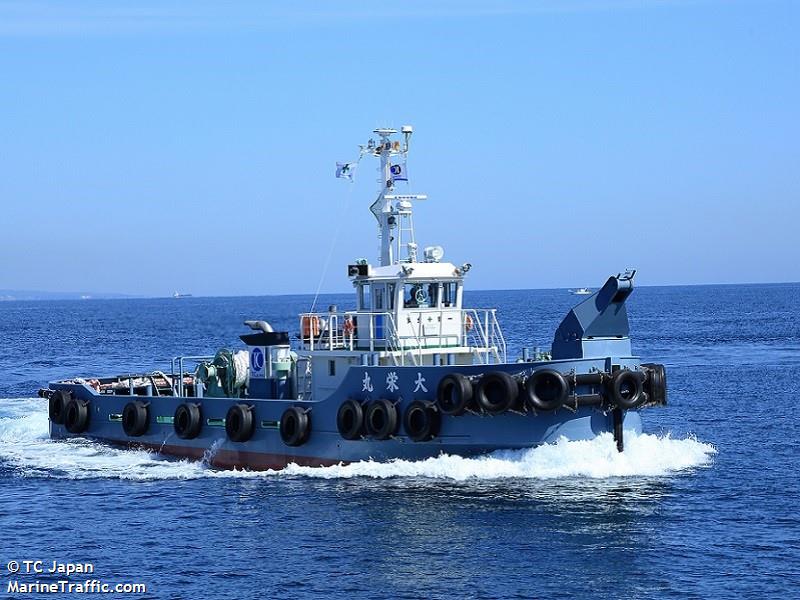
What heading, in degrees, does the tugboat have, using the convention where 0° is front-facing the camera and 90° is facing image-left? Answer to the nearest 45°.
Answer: approximately 315°
